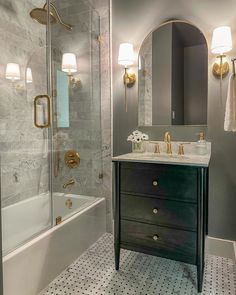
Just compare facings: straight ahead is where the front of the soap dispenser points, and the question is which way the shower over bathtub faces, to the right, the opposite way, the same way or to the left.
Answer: to the left

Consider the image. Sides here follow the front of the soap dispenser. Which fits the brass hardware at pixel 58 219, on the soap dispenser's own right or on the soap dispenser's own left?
on the soap dispenser's own right

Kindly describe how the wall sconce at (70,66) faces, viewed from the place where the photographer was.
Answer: facing the viewer and to the left of the viewer

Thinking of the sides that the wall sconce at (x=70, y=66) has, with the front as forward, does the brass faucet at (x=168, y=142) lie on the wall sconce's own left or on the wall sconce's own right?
on the wall sconce's own left

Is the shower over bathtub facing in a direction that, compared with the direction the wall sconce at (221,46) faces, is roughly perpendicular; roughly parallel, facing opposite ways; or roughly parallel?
roughly perpendicular

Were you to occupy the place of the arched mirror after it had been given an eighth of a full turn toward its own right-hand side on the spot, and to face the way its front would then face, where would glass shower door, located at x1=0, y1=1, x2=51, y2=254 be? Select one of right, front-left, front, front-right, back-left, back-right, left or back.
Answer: front-right

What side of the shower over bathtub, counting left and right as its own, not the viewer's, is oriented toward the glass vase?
front

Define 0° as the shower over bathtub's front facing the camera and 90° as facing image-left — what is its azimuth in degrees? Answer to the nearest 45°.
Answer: approximately 315°

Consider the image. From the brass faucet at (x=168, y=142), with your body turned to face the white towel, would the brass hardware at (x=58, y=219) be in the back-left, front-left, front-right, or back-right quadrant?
back-right
